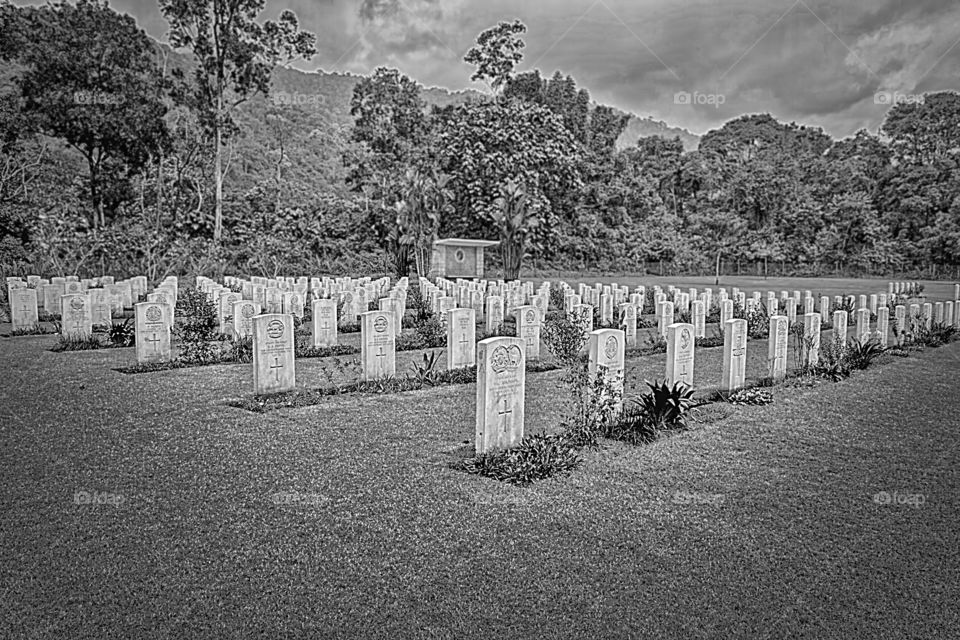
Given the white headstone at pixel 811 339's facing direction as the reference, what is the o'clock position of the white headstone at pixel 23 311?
the white headstone at pixel 23 311 is roughly at 4 o'clock from the white headstone at pixel 811 339.

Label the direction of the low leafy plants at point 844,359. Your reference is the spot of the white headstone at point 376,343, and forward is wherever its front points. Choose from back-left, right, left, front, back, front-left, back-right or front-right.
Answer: front-left

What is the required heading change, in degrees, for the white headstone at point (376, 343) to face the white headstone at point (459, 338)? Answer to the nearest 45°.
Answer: approximately 90° to its left

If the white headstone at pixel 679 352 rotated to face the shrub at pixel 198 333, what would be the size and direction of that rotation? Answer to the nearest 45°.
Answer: approximately 135° to its right

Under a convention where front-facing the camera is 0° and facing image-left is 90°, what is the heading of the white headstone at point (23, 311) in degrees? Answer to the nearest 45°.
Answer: approximately 0°

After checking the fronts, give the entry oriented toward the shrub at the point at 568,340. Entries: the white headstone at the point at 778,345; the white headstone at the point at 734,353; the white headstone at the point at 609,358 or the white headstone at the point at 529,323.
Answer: the white headstone at the point at 529,323

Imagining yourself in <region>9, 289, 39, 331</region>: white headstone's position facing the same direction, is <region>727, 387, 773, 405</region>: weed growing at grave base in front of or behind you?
in front

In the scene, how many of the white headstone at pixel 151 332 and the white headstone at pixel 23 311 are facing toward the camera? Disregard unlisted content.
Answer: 2

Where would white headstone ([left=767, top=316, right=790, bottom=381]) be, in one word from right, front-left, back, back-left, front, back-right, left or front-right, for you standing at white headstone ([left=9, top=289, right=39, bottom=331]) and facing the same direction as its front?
front-left

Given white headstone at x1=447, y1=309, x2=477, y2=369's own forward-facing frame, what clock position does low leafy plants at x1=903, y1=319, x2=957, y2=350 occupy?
The low leafy plants is roughly at 10 o'clock from the white headstone.

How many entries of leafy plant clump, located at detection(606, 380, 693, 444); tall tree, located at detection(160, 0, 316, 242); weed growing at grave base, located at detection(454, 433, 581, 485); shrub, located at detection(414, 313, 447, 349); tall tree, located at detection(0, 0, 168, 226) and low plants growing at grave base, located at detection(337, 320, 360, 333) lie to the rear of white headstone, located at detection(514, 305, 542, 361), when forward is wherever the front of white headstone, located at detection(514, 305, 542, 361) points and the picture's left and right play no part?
4

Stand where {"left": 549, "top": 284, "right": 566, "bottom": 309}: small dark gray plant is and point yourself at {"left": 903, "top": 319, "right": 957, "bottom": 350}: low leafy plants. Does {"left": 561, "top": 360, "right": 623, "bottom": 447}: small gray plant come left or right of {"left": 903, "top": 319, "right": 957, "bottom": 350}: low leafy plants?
right
